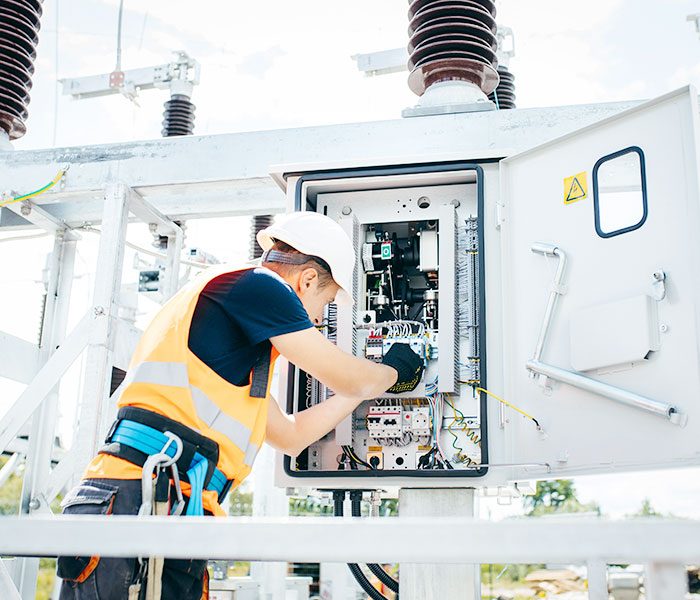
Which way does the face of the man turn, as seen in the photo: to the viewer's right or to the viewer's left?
to the viewer's right

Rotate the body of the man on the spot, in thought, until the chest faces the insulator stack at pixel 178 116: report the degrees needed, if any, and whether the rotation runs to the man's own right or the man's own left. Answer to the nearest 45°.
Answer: approximately 90° to the man's own left

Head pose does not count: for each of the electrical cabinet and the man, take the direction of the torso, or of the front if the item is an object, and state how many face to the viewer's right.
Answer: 1

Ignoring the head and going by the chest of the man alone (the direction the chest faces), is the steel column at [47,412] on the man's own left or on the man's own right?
on the man's own left

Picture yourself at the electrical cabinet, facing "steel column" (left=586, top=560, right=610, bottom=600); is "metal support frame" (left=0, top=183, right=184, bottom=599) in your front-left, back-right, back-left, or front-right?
back-right

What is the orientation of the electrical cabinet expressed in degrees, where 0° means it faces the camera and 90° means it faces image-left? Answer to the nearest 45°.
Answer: approximately 0°

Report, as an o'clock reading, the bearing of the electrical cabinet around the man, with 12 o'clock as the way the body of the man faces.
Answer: The electrical cabinet is roughly at 11 o'clock from the man.

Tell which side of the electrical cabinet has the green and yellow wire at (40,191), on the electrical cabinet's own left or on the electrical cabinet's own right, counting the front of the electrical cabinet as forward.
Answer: on the electrical cabinet's own right

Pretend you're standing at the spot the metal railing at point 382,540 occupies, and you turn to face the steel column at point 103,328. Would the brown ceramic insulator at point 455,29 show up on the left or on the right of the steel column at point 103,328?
right

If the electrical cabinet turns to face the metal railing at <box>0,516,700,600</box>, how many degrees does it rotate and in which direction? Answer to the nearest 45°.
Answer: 0° — it already faces it

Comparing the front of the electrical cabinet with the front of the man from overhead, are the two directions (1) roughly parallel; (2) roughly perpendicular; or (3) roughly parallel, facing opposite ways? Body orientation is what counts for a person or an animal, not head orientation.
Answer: roughly perpendicular

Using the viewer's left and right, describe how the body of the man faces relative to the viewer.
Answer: facing to the right of the viewer
